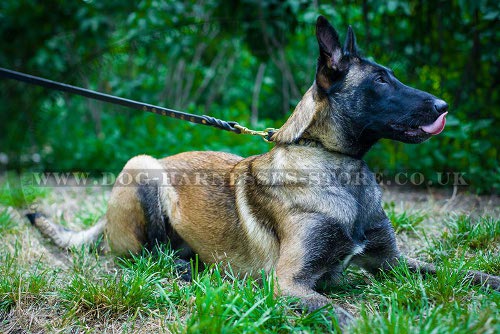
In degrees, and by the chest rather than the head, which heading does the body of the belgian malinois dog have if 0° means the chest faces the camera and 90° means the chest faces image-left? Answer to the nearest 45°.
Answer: approximately 315°
